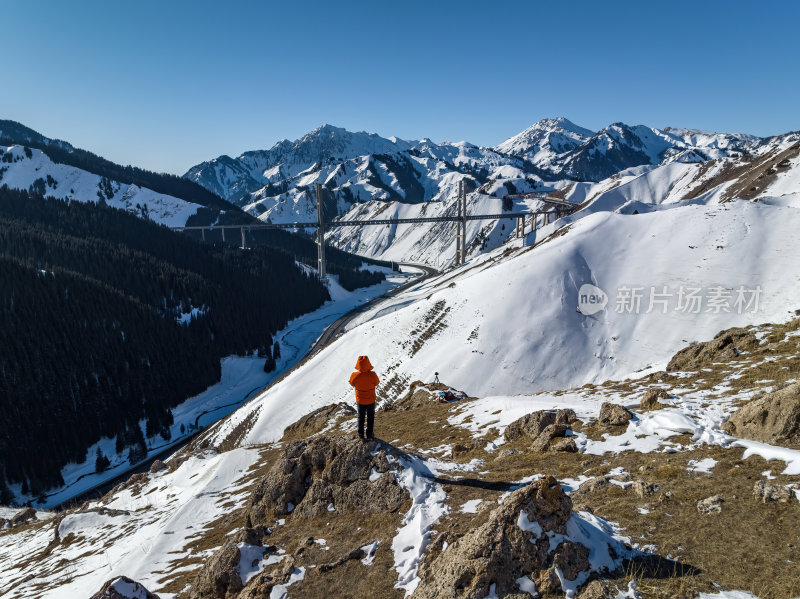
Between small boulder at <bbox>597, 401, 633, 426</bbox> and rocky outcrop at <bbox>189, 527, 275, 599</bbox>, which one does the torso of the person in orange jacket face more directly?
the small boulder

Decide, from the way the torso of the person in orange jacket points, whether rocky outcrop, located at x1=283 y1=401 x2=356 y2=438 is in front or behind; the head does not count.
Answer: in front

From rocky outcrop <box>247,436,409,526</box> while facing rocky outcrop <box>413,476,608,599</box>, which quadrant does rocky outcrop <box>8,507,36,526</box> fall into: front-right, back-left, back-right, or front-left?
back-right

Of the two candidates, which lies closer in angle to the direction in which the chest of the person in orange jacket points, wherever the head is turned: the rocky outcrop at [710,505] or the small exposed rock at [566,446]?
the small exposed rock

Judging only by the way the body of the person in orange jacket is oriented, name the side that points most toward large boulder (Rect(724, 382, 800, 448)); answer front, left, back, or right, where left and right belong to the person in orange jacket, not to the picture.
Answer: right

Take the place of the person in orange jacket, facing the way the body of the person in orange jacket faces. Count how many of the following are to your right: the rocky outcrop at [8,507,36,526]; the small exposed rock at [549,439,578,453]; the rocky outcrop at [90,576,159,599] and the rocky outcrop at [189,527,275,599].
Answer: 1

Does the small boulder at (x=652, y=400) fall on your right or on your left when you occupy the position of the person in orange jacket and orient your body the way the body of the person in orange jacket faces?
on your right

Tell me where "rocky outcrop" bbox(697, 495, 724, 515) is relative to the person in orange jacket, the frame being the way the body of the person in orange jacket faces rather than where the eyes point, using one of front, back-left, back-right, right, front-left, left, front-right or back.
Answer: back-right

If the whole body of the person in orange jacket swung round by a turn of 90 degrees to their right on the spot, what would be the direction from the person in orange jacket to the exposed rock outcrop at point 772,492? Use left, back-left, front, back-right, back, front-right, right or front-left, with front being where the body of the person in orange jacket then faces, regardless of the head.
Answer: front-right

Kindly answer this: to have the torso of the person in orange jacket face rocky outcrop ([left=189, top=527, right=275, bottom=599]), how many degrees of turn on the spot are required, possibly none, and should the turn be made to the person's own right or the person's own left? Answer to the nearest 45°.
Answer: approximately 135° to the person's own left

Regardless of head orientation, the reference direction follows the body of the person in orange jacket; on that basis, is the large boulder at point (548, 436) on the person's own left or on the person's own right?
on the person's own right

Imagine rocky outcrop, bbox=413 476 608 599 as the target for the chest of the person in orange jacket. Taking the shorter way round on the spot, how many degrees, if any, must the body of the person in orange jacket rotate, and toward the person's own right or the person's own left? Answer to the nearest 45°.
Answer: approximately 180°

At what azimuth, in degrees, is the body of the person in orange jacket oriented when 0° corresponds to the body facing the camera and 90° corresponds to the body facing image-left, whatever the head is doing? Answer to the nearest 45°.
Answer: approximately 180°

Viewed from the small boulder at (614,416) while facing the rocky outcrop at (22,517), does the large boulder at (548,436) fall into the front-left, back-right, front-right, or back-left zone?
front-left

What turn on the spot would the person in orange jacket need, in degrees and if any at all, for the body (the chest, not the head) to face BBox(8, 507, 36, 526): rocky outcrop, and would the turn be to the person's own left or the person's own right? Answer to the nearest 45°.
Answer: approximately 45° to the person's own left
